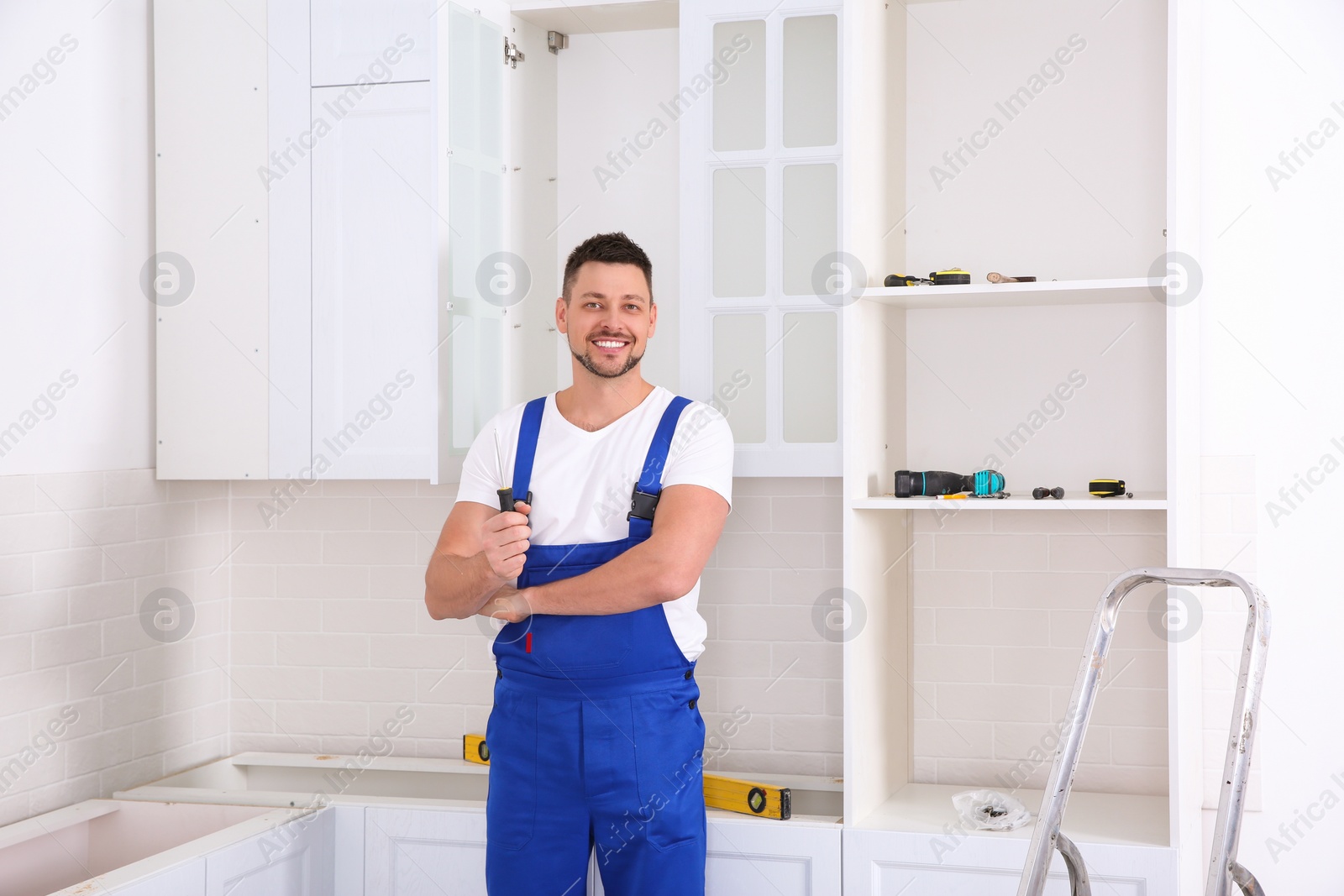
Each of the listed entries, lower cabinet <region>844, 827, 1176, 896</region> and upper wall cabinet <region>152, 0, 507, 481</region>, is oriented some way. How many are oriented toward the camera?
2

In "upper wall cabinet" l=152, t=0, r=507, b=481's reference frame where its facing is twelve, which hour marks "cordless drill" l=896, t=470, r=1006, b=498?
The cordless drill is roughly at 10 o'clock from the upper wall cabinet.

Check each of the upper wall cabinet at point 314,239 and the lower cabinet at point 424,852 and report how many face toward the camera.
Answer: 2

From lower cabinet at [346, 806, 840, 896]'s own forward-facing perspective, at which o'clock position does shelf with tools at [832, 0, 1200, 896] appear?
The shelf with tools is roughly at 9 o'clock from the lower cabinet.
